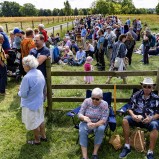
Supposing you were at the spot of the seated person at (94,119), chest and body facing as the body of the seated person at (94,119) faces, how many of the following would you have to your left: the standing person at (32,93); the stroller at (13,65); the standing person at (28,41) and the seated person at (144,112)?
1

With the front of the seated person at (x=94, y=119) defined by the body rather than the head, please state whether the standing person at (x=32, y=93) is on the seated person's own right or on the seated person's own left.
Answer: on the seated person's own right

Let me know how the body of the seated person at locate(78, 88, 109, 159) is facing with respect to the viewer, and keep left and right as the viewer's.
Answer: facing the viewer

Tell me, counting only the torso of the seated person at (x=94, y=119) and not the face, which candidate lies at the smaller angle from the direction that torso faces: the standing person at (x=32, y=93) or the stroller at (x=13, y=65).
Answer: the standing person

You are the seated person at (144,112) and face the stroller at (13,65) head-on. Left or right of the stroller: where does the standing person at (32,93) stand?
left

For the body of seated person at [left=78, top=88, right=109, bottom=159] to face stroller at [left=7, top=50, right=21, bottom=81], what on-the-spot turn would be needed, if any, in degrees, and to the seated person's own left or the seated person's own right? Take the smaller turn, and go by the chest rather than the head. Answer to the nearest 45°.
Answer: approximately 135° to the seated person's own right

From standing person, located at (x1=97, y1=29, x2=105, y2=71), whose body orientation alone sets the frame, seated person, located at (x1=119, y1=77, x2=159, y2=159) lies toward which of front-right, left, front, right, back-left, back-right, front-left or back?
left
